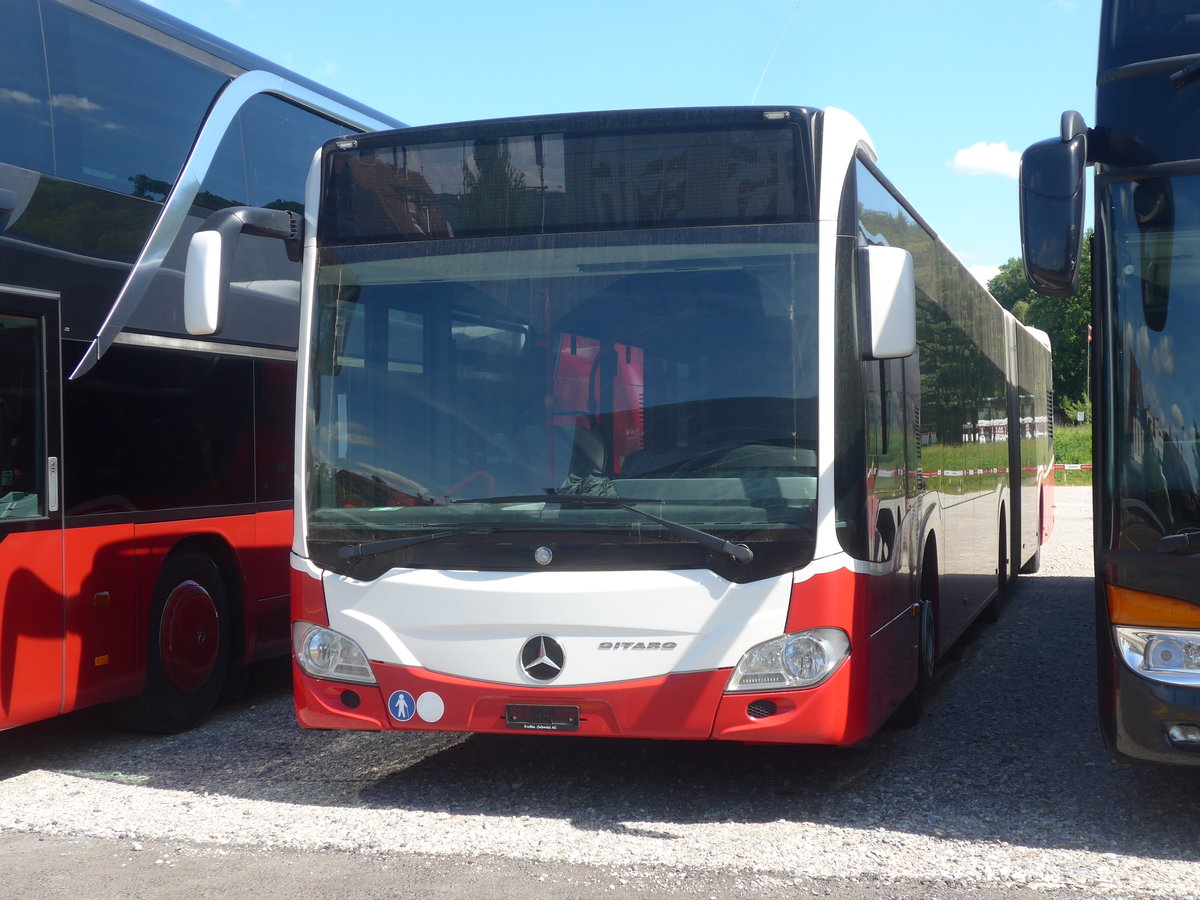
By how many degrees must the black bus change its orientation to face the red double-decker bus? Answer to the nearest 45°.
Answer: approximately 90° to its right

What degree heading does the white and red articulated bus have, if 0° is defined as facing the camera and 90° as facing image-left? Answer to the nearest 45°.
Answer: approximately 0°

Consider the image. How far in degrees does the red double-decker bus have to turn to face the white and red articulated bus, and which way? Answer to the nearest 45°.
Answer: approximately 90° to its left

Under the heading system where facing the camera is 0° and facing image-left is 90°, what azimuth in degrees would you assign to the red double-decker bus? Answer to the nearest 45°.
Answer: approximately 45°

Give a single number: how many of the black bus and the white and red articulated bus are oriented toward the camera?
2

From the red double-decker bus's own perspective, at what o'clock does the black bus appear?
The black bus is roughly at 9 o'clock from the red double-decker bus.

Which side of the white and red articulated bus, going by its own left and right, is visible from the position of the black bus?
left
